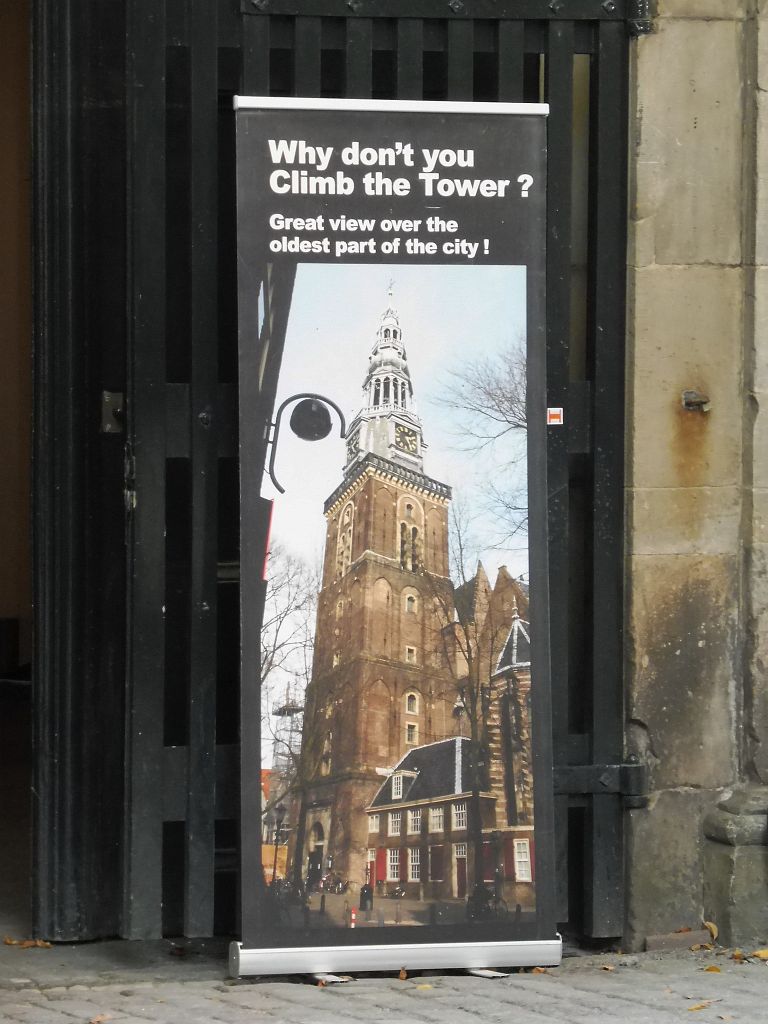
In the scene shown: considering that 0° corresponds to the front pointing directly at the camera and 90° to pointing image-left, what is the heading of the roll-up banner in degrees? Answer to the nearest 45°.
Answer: approximately 0°
